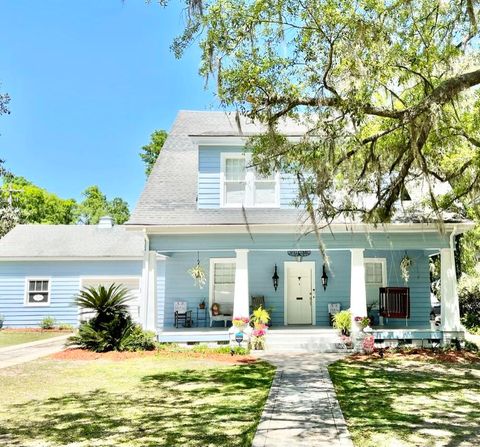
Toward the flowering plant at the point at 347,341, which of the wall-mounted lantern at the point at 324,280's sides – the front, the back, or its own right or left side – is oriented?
front

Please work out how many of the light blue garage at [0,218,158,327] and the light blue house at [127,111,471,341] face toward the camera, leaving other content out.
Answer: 2

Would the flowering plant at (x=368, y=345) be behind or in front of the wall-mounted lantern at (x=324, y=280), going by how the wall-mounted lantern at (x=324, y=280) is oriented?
in front

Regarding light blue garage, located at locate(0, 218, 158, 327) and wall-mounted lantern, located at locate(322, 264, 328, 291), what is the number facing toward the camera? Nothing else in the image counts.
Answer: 2

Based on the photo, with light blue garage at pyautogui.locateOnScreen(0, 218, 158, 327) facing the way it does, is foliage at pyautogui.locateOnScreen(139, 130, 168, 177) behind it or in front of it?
behind

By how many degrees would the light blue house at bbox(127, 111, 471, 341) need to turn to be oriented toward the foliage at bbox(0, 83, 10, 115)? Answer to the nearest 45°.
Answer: approximately 45° to its right

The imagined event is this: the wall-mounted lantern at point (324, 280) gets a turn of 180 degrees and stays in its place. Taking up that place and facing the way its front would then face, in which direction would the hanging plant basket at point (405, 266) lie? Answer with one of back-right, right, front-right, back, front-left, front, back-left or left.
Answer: right
